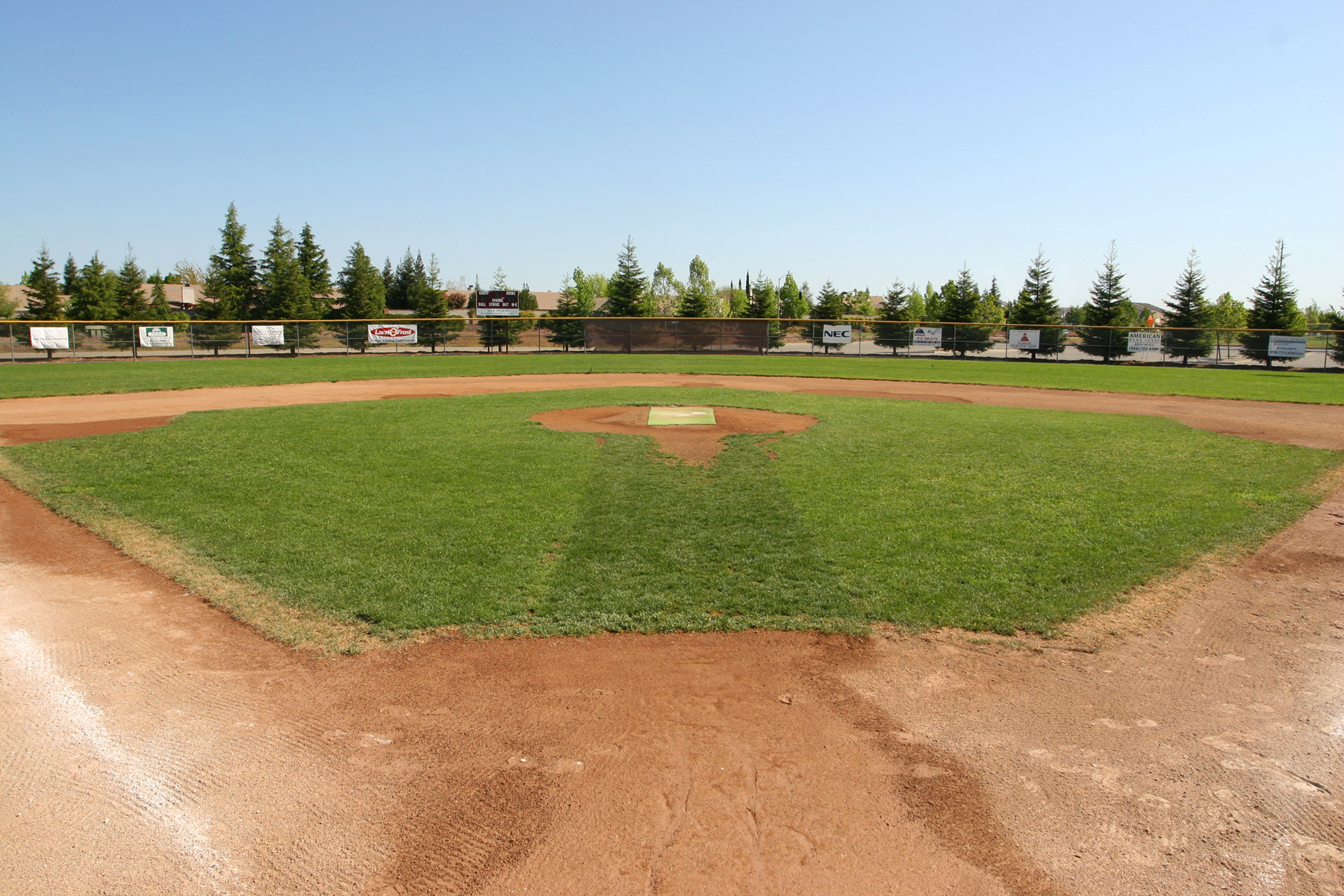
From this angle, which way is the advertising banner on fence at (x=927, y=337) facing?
toward the camera

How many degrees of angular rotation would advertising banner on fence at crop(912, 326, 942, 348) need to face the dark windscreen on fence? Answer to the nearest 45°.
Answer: approximately 90° to its right

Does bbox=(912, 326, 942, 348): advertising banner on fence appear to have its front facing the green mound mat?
yes

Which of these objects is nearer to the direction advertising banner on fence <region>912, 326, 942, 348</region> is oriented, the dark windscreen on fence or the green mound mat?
the green mound mat
